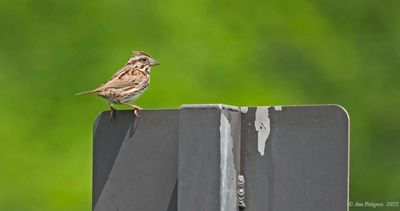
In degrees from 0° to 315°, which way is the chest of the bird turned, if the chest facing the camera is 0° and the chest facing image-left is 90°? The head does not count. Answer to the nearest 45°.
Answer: approximately 270°

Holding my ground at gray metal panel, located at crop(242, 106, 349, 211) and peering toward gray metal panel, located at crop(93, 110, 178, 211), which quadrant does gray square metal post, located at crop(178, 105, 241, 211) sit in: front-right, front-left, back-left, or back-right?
front-left
